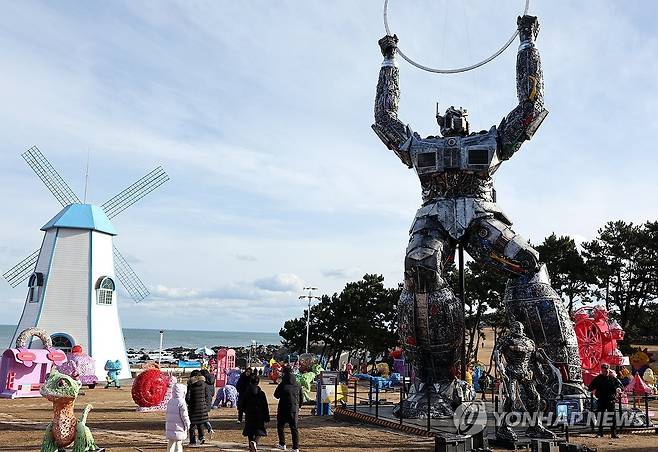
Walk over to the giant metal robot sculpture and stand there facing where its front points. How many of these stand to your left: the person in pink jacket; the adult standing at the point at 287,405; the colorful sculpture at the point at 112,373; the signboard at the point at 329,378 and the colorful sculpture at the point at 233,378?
0

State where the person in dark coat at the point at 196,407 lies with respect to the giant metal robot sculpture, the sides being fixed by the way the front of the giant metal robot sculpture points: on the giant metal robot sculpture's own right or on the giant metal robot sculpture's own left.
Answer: on the giant metal robot sculpture's own right

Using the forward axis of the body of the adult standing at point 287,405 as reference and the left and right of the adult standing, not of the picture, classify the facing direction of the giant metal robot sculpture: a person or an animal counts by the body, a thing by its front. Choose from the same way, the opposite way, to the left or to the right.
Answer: the opposite way

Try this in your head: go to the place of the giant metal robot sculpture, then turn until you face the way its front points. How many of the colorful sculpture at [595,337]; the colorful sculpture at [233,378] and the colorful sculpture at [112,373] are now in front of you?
0

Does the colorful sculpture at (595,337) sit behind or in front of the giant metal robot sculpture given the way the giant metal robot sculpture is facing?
behind

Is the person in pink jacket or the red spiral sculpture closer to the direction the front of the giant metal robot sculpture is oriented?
the person in pink jacket

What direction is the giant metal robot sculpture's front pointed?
toward the camera

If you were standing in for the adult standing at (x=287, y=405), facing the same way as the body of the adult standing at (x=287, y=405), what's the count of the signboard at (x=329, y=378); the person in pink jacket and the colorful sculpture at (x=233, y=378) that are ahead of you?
2

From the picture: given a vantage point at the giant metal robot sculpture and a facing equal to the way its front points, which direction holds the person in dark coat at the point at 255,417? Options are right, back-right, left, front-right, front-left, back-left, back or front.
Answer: front-right

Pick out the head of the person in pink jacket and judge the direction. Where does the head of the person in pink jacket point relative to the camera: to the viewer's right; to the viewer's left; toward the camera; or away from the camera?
away from the camera

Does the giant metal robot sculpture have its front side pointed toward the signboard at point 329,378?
no

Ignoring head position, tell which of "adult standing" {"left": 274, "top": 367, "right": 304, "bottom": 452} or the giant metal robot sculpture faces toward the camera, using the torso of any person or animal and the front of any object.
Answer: the giant metal robot sculpture

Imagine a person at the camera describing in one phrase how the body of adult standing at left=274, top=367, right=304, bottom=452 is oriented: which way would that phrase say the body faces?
away from the camera

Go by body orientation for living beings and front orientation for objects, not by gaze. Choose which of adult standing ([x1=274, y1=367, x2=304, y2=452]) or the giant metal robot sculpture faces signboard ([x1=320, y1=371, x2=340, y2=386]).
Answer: the adult standing

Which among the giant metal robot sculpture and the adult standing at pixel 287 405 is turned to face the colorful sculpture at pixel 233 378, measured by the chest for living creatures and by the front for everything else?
the adult standing

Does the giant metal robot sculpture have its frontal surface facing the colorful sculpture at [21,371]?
no

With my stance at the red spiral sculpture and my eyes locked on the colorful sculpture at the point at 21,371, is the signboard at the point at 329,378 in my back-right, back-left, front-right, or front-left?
back-right

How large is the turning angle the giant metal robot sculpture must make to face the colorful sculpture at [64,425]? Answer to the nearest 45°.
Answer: approximately 45° to its right

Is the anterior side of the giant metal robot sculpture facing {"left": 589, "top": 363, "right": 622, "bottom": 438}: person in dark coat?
no
